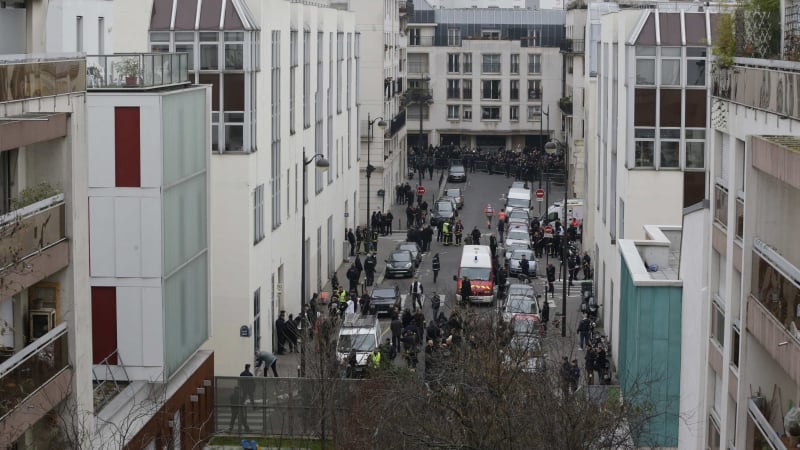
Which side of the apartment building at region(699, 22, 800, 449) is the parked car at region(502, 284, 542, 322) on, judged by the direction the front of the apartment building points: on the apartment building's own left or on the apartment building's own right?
on the apartment building's own right

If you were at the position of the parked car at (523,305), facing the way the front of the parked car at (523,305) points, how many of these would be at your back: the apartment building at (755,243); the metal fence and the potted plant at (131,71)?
0

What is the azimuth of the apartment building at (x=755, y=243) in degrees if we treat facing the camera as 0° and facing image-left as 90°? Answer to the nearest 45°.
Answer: approximately 45°

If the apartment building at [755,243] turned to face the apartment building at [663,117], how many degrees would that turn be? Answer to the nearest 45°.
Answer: approximately 135° to its right

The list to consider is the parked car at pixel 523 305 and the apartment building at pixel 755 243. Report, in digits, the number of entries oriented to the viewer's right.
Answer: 0

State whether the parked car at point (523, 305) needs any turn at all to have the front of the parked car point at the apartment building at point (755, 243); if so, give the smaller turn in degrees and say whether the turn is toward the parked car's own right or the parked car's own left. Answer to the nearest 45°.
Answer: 0° — it already faces it
